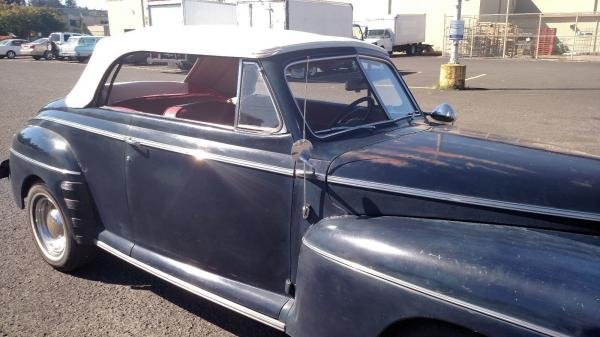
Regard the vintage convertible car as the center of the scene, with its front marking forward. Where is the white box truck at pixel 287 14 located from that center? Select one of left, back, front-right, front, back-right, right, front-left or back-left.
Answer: back-left

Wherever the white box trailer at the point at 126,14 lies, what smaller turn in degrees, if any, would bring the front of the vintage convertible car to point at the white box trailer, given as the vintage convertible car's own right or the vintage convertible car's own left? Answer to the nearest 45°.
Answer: approximately 135° to the vintage convertible car's own left

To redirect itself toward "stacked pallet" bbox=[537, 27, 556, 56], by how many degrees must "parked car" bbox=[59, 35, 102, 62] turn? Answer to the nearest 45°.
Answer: approximately 135° to its left

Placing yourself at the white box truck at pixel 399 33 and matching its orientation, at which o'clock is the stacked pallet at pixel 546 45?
The stacked pallet is roughly at 7 o'clock from the white box truck.

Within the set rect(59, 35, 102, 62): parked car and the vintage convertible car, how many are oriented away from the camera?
0

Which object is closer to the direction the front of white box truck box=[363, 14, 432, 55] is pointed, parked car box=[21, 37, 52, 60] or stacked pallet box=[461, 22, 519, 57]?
the parked car

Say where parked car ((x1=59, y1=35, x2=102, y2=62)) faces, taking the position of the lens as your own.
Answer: facing the viewer and to the left of the viewer

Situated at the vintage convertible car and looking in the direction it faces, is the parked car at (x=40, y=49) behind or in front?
behind

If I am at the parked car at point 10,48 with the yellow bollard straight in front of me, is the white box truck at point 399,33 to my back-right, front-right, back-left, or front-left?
front-left

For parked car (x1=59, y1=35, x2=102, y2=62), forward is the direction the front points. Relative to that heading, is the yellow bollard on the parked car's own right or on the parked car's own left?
on the parked car's own left

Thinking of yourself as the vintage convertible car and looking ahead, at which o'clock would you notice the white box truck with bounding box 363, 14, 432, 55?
The white box truck is roughly at 8 o'clock from the vintage convertible car.

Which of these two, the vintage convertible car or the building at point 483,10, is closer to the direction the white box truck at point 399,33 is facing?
the vintage convertible car

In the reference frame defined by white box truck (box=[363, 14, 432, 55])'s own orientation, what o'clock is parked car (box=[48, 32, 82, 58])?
The parked car is roughly at 1 o'clock from the white box truck.

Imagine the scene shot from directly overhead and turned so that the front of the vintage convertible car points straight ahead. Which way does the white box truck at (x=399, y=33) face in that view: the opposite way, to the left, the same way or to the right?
to the right
